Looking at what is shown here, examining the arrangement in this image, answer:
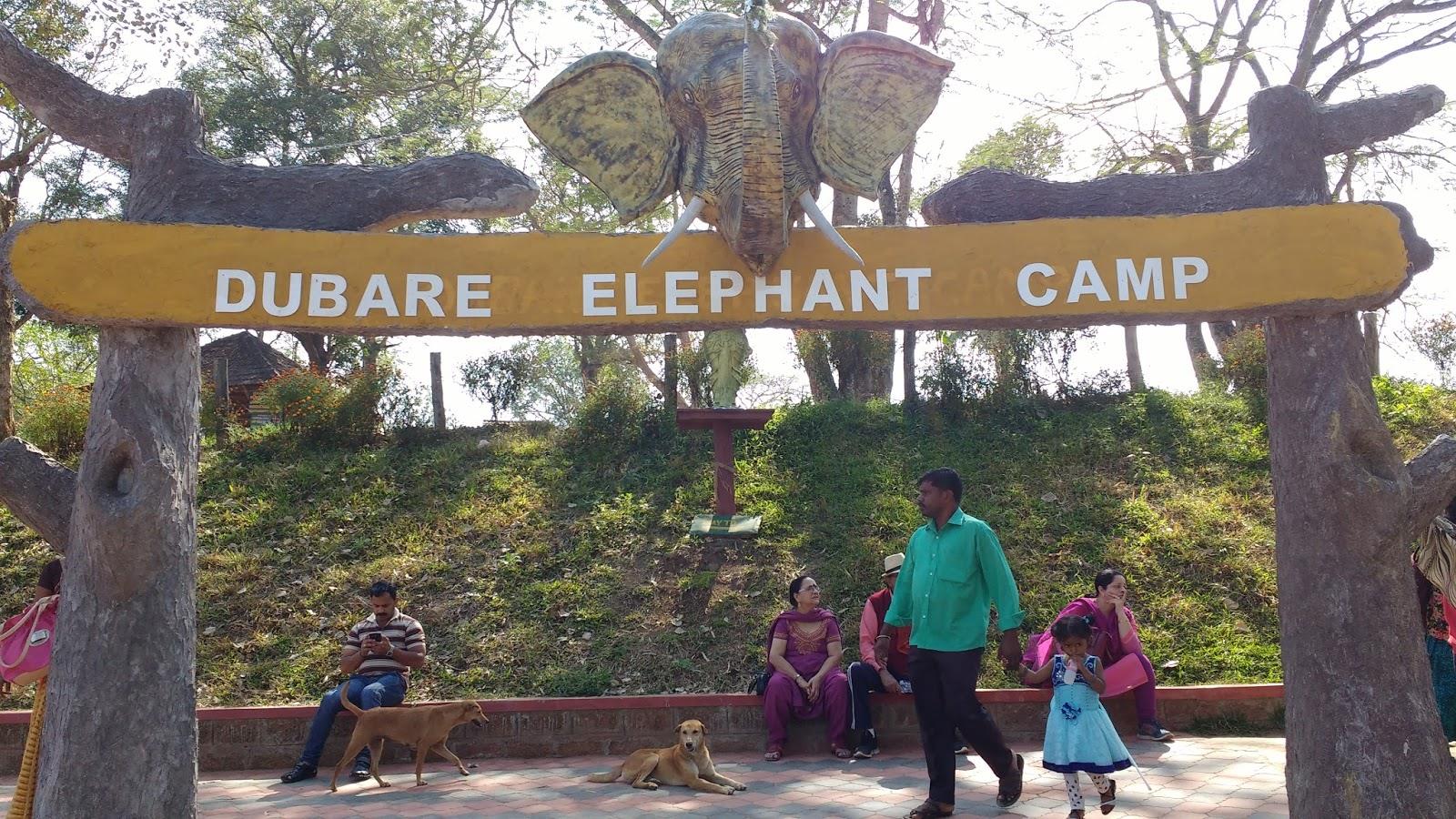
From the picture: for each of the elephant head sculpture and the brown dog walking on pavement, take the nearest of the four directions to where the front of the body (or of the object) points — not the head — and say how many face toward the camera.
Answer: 1

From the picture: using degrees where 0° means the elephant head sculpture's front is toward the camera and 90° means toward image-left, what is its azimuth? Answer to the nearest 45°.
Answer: approximately 0°

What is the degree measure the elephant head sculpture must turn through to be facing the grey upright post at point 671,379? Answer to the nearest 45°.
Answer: approximately 180°

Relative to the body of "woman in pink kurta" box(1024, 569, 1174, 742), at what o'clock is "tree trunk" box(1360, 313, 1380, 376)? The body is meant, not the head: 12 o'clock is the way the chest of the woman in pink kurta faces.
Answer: The tree trunk is roughly at 8 o'clock from the woman in pink kurta.

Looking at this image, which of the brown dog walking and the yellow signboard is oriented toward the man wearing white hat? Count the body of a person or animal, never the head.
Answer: the brown dog walking

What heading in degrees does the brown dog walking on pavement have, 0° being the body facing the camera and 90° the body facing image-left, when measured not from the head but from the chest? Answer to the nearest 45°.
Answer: approximately 270°

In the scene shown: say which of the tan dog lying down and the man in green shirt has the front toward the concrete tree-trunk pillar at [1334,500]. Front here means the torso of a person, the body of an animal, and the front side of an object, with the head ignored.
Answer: the tan dog lying down

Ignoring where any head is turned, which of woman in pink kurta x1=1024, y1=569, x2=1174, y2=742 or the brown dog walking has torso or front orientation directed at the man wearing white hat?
the brown dog walking

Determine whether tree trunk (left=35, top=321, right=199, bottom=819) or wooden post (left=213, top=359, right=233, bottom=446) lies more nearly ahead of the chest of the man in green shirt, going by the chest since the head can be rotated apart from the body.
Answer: the tree trunk

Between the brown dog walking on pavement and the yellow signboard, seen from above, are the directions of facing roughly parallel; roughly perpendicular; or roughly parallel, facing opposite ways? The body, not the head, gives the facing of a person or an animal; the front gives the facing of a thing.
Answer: roughly perpendicular
